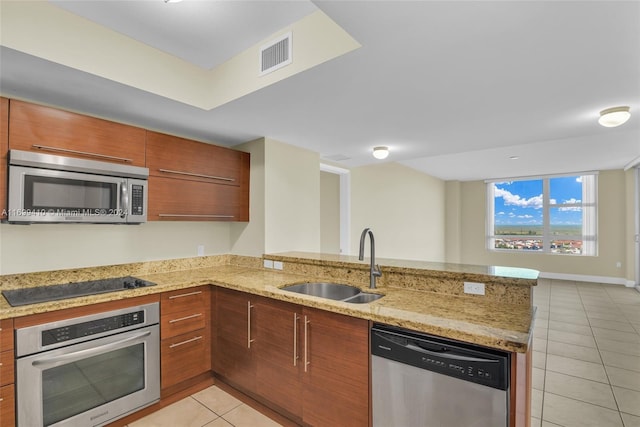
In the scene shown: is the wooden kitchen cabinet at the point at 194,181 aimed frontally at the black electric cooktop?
no

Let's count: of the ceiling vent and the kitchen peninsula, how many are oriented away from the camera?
0

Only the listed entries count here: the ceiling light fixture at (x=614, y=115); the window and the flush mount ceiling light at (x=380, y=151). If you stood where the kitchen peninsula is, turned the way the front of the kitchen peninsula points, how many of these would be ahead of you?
0

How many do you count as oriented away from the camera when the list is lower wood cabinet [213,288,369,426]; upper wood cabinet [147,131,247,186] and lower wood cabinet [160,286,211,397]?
0

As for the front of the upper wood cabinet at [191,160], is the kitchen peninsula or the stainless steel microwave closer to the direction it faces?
the kitchen peninsula

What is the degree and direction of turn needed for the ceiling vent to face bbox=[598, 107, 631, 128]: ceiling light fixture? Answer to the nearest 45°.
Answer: approximately 135° to its left

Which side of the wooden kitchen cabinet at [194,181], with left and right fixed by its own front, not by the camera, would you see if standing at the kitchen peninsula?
front

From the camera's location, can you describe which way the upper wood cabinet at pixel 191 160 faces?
facing the viewer and to the right of the viewer

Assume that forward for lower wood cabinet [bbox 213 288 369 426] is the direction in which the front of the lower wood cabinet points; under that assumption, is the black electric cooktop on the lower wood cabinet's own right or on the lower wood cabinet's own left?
on the lower wood cabinet's own right

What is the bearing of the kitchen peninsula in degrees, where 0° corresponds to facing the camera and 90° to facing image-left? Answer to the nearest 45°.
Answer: approximately 45°
